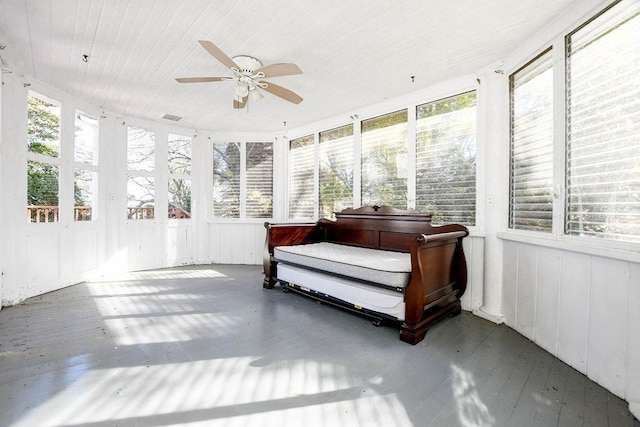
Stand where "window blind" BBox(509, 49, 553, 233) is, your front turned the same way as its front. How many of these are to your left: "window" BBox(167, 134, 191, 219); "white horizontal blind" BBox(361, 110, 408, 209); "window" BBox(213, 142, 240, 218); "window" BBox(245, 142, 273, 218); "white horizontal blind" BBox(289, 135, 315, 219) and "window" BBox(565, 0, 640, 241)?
1

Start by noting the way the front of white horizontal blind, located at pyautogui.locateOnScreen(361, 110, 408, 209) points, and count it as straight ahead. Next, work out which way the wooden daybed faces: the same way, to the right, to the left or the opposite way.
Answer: the same way

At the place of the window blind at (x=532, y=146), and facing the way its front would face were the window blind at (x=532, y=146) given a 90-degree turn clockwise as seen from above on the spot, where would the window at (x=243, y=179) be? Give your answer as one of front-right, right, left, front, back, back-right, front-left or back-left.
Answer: front-left

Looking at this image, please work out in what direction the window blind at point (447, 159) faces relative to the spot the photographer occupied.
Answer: facing the viewer and to the left of the viewer

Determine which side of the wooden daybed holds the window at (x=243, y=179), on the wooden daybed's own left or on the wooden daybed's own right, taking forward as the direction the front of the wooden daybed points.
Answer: on the wooden daybed's own right

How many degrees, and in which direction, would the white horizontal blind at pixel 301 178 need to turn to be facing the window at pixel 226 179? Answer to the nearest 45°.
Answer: approximately 45° to its right

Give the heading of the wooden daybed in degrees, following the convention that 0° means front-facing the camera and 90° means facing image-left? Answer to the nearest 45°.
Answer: approximately 45°

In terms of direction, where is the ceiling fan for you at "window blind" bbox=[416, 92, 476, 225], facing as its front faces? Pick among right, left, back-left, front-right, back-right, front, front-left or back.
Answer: front

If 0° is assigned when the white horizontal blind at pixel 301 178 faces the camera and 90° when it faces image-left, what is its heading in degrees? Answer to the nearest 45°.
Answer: approximately 45°

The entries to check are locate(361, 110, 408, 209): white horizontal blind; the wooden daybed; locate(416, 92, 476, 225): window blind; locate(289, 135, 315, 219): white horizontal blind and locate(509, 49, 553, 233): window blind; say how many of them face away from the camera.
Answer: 0

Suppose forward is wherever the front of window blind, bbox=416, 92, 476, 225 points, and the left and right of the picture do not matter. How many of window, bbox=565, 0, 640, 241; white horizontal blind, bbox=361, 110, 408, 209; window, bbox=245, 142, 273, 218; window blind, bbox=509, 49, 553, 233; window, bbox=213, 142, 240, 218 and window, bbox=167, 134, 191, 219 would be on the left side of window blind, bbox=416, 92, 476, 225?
2

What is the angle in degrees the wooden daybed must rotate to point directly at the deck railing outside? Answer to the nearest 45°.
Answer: approximately 45° to its right

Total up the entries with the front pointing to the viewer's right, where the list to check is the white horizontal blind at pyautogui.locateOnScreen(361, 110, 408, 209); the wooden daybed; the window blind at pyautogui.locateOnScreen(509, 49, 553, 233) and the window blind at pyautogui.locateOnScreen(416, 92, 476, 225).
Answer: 0

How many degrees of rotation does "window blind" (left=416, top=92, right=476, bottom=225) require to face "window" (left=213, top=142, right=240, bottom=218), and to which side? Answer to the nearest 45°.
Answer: approximately 45° to its right

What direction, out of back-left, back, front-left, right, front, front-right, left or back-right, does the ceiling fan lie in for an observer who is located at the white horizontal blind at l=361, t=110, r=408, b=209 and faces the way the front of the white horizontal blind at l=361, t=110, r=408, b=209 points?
front

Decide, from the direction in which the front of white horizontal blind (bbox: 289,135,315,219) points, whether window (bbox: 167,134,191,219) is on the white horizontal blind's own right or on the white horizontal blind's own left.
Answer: on the white horizontal blind's own right

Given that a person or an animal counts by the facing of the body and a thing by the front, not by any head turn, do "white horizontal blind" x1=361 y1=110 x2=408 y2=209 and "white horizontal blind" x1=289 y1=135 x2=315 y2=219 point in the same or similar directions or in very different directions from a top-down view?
same or similar directions

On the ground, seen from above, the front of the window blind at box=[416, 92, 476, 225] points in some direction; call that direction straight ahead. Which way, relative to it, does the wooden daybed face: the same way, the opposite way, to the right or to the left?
the same way

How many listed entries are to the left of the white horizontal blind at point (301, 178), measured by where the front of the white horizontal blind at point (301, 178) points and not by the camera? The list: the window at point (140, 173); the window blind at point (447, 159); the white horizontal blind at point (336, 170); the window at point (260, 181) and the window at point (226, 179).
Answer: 2

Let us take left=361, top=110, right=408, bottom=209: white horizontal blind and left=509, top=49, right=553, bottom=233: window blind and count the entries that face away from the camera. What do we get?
0

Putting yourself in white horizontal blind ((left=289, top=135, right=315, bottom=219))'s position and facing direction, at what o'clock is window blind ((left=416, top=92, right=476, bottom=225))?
The window blind is roughly at 9 o'clock from the white horizontal blind.
